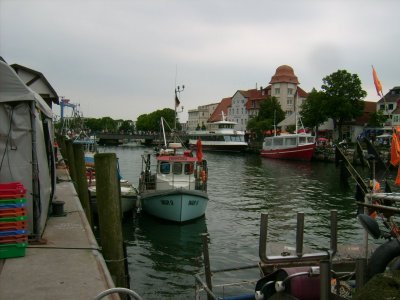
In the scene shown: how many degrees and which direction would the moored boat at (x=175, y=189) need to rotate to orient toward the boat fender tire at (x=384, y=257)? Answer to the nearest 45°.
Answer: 0° — it already faces it

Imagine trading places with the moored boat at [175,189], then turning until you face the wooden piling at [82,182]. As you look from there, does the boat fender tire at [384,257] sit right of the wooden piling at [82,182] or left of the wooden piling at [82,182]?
left

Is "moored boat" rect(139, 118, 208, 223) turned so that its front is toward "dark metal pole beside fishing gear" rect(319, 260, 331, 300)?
yes

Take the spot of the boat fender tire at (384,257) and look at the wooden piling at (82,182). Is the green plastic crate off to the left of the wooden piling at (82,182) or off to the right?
left

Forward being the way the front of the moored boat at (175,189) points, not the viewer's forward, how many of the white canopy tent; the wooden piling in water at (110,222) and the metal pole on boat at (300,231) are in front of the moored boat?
3

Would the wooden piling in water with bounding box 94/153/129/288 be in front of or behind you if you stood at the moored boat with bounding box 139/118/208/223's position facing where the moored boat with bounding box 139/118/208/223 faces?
in front

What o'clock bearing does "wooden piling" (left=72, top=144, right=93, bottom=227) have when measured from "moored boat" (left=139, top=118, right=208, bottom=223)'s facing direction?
The wooden piling is roughly at 1 o'clock from the moored boat.

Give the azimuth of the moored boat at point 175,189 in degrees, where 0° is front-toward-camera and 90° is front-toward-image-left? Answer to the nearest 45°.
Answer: approximately 0°

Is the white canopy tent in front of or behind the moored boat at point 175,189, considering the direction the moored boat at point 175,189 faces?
in front

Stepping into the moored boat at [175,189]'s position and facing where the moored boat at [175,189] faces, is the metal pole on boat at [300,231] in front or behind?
in front

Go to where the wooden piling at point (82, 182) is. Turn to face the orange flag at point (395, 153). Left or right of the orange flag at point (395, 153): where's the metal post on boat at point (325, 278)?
right

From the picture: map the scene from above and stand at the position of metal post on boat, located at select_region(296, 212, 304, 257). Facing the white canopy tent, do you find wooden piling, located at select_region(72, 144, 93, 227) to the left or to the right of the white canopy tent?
right
